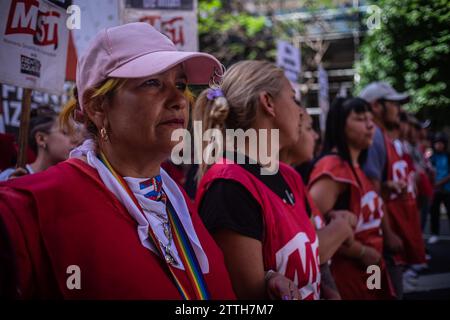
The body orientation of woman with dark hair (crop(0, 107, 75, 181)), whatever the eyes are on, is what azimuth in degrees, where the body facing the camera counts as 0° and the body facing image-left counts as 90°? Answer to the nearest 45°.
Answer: approximately 270°

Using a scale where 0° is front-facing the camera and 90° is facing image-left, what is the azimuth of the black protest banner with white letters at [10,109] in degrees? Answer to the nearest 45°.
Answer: approximately 0°

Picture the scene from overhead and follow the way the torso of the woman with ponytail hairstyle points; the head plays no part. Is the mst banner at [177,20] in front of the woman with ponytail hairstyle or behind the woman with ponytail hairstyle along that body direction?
behind

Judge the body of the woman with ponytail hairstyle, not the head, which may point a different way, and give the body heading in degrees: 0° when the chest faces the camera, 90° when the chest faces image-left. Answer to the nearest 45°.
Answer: approximately 315°

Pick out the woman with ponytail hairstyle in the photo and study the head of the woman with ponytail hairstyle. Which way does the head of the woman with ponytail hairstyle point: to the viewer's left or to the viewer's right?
to the viewer's right

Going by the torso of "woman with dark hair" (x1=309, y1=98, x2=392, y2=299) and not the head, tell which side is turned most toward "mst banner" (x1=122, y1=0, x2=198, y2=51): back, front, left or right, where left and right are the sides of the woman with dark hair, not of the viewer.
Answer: back

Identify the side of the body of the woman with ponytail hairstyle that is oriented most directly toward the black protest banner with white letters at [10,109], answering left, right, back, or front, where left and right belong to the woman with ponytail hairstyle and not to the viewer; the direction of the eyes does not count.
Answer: back

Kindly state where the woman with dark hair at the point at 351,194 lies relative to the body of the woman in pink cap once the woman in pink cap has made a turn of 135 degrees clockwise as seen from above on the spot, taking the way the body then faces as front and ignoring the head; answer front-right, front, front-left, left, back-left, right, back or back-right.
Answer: back-right
